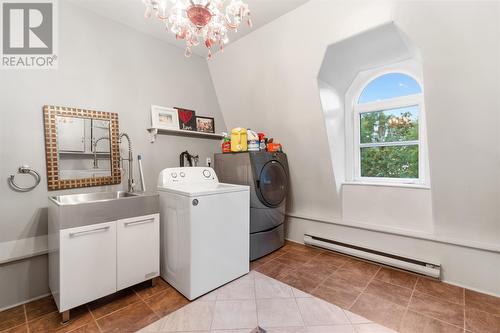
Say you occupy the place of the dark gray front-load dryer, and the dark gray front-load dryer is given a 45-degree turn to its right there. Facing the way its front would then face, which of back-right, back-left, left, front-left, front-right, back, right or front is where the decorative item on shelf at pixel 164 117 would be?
right

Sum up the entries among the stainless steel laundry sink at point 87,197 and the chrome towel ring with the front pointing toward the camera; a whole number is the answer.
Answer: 2

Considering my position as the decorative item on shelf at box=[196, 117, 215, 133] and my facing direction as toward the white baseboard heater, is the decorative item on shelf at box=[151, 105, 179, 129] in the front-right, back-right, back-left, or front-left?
back-right

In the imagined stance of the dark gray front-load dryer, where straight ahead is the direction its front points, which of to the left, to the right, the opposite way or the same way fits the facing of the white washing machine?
the same way

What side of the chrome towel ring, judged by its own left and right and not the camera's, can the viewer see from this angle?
front

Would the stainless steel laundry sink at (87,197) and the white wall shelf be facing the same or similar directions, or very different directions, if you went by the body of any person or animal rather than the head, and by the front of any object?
same or similar directions

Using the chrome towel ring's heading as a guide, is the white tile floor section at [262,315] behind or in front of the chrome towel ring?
in front

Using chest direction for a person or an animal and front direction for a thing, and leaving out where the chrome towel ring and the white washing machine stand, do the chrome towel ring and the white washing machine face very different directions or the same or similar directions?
same or similar directions

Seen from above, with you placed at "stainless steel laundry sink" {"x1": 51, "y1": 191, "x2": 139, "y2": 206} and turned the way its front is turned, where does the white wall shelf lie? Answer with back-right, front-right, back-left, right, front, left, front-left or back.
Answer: left

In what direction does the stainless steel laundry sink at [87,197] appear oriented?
toward the camera

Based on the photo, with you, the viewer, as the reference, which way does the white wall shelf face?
facing the viewer and to the right of the viewer

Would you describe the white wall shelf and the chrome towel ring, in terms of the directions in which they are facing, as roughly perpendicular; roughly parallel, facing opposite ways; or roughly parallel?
roughly parallel
